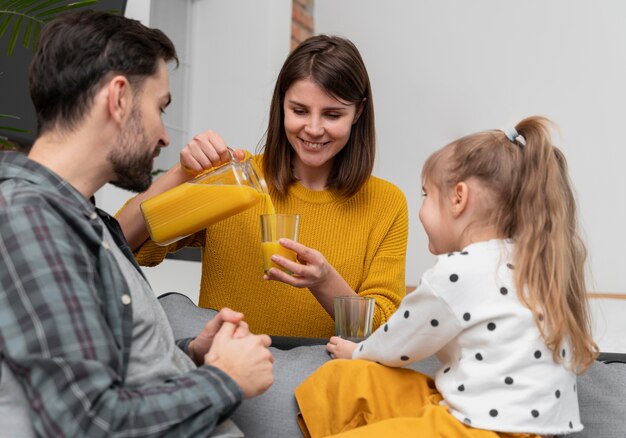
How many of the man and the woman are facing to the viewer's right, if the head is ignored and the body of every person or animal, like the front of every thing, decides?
1

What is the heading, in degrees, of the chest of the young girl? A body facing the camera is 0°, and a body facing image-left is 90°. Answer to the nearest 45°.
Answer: approximately 135°

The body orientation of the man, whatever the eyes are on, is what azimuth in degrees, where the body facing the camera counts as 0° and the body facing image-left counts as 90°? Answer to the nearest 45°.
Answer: approximately 270°

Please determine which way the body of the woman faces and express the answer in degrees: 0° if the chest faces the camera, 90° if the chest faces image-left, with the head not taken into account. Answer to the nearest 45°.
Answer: approximately 0°
